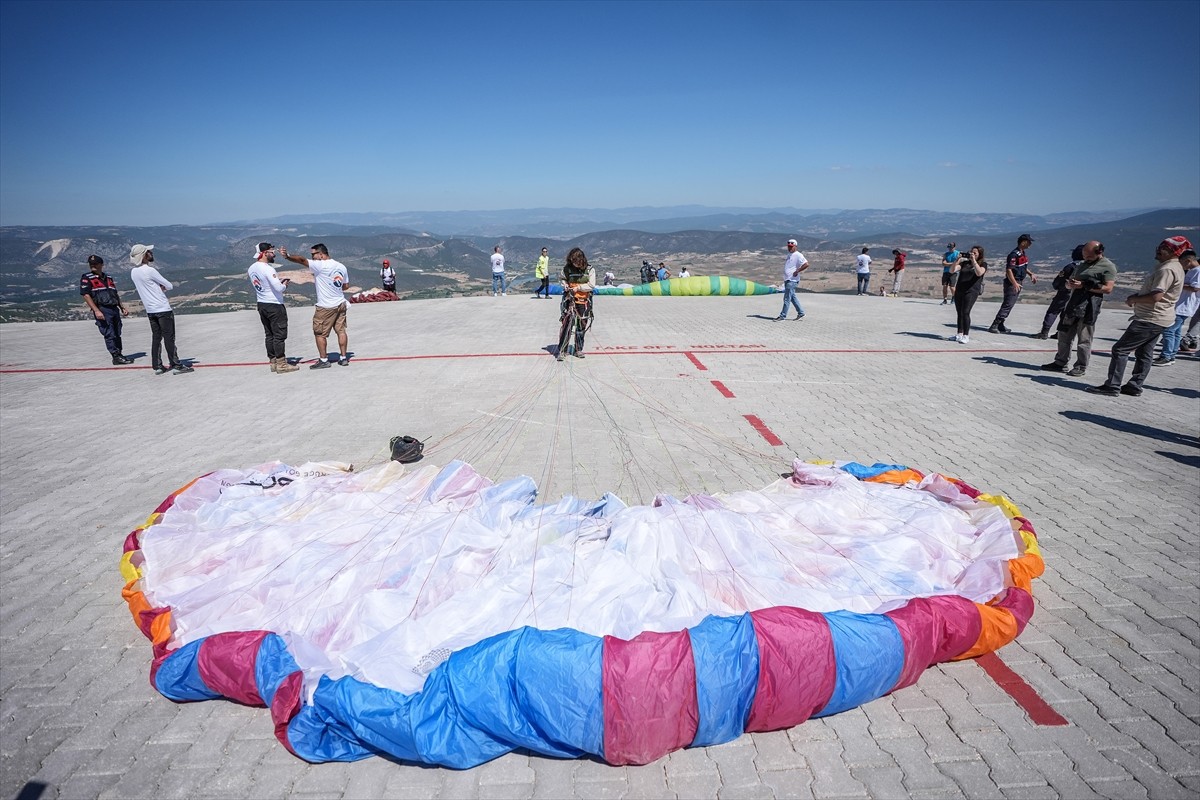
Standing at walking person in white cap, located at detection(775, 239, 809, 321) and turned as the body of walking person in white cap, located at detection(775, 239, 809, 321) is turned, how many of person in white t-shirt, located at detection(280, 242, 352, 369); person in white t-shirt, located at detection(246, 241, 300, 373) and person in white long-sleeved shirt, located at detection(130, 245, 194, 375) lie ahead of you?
3

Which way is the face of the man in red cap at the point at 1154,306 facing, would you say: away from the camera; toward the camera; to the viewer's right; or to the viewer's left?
to the viewer's left

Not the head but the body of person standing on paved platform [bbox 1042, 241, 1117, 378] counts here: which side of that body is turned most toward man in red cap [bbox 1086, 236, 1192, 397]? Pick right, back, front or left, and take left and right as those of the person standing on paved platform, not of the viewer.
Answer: left

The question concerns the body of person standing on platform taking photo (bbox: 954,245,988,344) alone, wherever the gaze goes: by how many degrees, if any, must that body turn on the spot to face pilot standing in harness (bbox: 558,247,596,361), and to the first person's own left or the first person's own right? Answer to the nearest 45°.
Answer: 0° — they already face them

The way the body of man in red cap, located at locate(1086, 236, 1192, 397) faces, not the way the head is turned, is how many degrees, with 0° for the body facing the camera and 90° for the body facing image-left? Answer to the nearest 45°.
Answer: approximately 90°

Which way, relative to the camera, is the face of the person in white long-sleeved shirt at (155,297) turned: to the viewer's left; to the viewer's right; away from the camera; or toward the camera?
to the viewer's right

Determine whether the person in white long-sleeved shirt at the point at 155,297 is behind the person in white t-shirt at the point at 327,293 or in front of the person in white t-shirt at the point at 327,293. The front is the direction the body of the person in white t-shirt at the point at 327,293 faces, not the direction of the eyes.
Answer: in front

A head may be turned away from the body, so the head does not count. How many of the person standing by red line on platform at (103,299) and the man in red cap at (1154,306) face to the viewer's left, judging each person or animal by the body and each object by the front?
1

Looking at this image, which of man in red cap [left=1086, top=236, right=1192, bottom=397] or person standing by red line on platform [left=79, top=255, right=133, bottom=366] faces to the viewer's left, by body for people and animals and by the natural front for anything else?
the man in red cap

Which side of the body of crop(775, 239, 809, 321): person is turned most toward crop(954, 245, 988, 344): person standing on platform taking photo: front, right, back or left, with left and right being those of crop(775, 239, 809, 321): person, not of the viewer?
left

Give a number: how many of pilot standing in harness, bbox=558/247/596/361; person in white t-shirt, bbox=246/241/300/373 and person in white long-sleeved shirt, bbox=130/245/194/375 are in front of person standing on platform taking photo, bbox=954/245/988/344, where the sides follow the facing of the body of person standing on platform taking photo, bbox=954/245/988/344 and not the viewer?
3

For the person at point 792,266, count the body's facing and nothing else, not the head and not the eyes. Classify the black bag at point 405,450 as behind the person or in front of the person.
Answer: in front

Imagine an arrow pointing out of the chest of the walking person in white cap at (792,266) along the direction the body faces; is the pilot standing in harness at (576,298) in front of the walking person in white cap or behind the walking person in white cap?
in front
